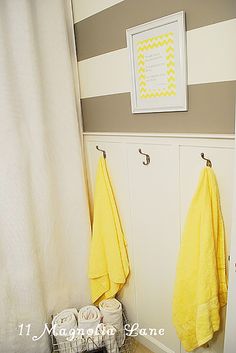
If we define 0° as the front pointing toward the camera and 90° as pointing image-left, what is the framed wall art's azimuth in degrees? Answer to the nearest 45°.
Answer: approximately 45°

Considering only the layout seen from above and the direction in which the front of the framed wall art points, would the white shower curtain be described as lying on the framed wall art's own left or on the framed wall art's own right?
on the framed wall art's own right
